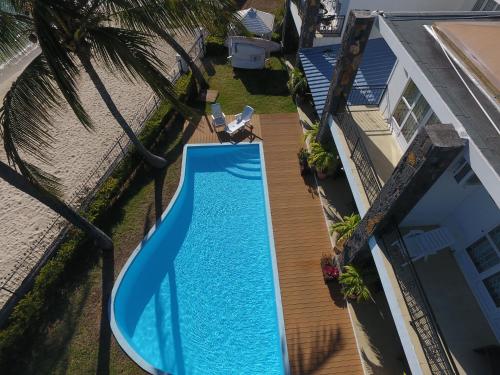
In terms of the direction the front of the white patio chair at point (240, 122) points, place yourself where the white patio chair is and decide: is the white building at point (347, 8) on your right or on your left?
on your left

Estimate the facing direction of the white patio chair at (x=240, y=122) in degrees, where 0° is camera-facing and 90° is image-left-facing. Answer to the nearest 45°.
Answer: approximately 45°

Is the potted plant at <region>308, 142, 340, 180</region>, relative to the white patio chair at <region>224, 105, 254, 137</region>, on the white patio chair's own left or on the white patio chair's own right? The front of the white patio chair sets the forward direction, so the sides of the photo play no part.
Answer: on the white patio chair's own left
